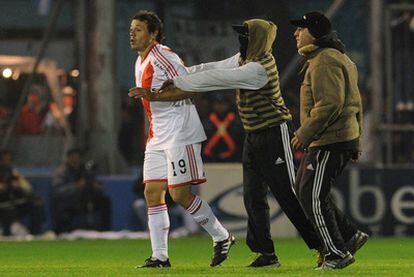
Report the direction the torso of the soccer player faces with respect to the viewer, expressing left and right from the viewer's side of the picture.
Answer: facing the viewer and to the left of the viewer

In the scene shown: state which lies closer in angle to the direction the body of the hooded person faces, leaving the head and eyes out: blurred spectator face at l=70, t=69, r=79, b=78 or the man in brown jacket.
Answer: the blurred spectator face

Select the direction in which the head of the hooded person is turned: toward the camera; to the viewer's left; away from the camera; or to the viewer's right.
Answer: to the viewer's left

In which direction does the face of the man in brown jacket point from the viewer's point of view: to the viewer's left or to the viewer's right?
to the viewer's left

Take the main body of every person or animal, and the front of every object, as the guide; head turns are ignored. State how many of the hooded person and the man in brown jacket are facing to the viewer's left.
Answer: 2

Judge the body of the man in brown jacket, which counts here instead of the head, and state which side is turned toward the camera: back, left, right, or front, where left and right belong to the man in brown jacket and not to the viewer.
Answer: left

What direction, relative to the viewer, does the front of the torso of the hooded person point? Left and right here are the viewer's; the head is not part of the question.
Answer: facing to the left of the viewer
